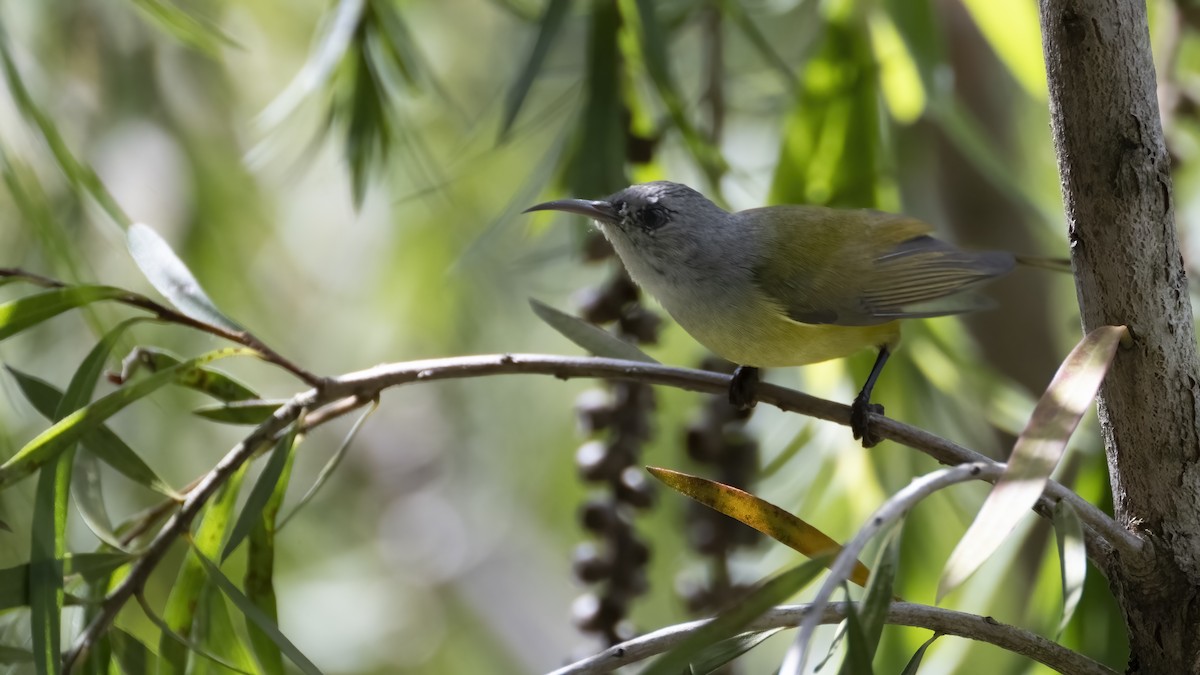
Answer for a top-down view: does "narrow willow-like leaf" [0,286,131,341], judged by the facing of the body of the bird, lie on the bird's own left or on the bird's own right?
on the bird's own left

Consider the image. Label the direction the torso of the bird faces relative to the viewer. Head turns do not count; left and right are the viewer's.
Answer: facing to the left of the viewer

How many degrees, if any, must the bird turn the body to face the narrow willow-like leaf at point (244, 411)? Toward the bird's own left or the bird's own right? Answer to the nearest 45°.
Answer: approximately 45° to the bird's own left

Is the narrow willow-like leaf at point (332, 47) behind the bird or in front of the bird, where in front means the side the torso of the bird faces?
in front

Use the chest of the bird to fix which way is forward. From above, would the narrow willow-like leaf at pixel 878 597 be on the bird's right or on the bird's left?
on the bird's left

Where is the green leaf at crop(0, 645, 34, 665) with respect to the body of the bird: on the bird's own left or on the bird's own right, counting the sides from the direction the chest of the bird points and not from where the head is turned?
on the bird's own left

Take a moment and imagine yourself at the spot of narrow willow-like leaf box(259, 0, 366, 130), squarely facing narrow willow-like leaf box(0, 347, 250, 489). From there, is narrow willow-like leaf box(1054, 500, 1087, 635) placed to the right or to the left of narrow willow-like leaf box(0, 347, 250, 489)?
left
